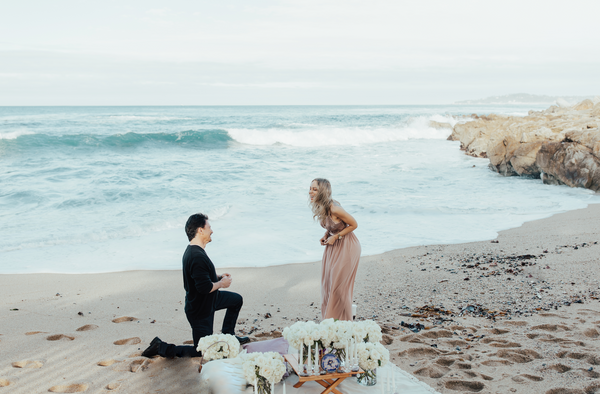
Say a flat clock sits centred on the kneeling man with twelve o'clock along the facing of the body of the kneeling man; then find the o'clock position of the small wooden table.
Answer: The small wooden table is roughly at 2 o'clock from the kneeling man.

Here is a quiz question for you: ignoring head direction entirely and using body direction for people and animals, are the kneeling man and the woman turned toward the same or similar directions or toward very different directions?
very different directions

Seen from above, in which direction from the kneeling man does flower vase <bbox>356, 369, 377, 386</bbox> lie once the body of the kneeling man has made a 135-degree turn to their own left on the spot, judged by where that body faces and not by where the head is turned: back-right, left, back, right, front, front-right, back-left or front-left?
back

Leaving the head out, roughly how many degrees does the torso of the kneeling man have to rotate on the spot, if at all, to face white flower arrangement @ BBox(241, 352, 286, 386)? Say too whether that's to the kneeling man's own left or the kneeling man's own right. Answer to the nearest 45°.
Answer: approximately 90° to the kneeling man's own right

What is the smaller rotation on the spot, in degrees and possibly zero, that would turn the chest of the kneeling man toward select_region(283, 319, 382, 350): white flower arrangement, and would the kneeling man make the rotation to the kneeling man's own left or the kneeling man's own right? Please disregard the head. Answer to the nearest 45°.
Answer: approximately 45° to the kneeling man's own right

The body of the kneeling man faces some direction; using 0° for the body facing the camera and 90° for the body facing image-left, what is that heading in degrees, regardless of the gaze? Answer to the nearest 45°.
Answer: approximately 270°

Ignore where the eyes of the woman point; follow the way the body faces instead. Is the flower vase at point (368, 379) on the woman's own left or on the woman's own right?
on the woman's own left

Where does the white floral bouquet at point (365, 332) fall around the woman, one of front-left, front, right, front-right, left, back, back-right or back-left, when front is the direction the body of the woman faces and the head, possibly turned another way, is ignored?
left

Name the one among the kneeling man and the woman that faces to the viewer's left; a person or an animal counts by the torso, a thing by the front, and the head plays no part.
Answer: the woman

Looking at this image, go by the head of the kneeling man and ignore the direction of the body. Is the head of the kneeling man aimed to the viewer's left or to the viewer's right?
to the viewer's right

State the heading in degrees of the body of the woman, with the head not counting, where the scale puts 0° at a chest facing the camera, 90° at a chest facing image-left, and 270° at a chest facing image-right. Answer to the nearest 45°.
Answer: approximately 90°
